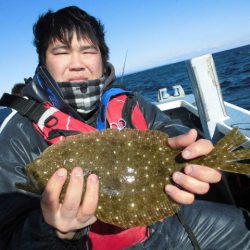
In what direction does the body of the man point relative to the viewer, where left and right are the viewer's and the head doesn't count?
facing the viewer
